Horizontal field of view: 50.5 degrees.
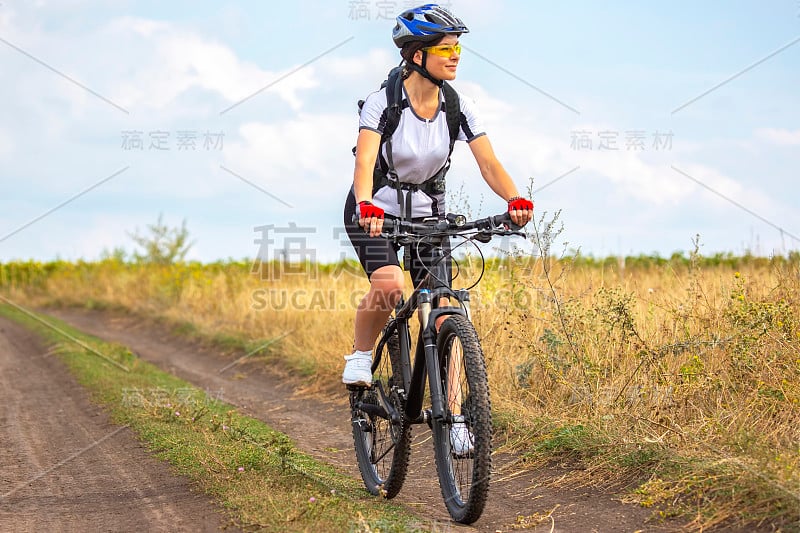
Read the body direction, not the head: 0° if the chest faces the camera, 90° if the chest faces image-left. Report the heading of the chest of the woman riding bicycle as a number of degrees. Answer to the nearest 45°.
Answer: approximately 315°

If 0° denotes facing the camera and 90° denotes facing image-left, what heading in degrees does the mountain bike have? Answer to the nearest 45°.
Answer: approximately 315°
